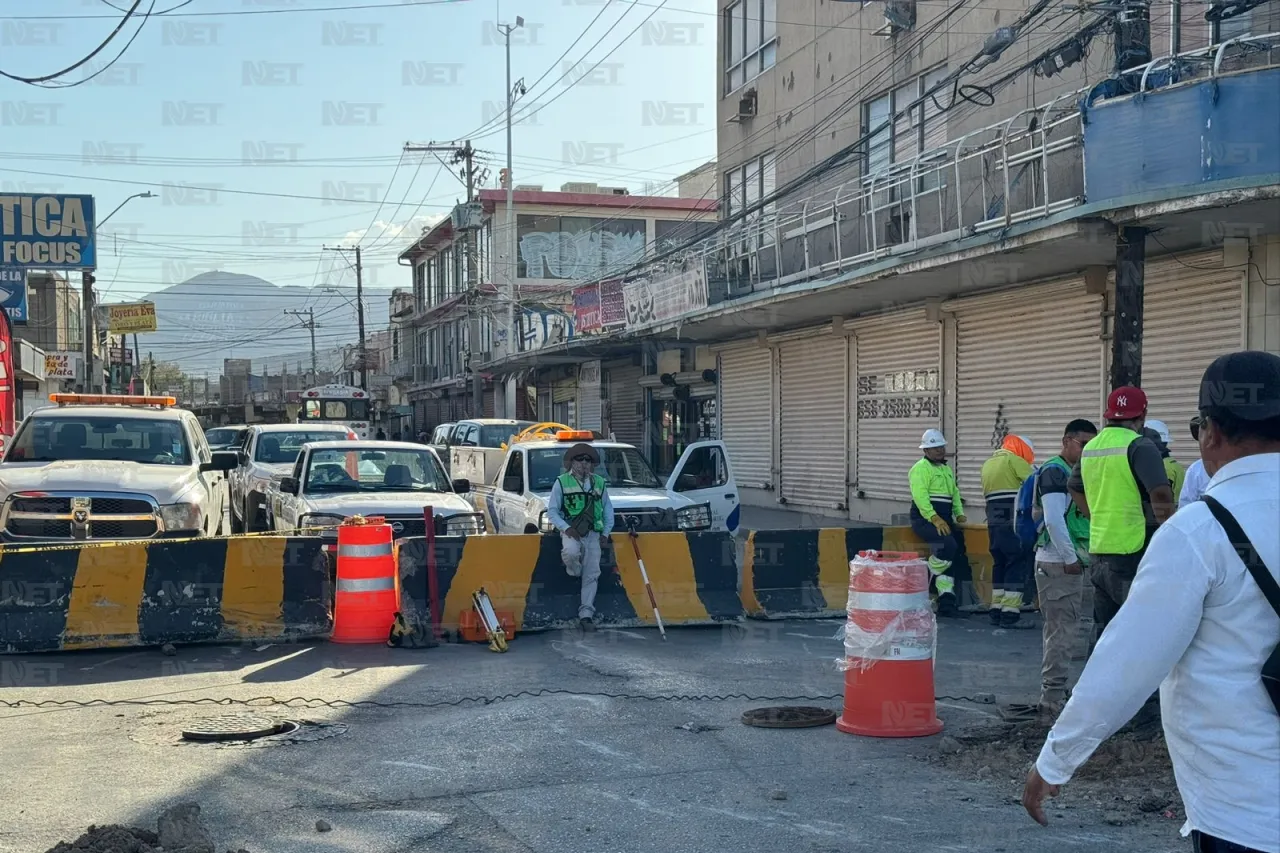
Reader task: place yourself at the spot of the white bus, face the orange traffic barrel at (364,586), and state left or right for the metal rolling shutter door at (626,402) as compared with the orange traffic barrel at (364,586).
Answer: left

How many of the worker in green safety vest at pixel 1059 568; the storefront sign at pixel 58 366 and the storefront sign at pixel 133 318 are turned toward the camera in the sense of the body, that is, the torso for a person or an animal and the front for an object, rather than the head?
2

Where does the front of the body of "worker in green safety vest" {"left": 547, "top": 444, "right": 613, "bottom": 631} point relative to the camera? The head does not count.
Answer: toward the camera

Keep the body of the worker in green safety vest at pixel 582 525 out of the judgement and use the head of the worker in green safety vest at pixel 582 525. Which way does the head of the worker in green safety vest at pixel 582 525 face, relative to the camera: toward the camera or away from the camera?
toward the camera

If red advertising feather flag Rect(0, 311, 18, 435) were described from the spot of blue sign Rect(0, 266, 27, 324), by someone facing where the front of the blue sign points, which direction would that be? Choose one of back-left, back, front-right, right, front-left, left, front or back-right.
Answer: front

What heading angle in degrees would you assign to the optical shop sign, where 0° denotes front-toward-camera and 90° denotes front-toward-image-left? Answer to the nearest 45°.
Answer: approximately 0°

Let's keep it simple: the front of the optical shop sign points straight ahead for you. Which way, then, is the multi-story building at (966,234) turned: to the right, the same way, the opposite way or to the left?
to the right

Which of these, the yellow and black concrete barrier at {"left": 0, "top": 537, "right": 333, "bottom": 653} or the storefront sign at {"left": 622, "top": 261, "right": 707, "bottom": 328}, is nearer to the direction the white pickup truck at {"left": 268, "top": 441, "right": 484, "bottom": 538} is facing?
the yellow and black concrete barrier

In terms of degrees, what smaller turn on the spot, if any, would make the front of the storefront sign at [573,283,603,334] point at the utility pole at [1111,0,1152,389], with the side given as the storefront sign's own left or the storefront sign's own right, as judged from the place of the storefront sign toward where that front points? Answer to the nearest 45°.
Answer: approximately 45° to the storefront sign's own left

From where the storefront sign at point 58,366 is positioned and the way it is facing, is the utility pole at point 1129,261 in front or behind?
in front

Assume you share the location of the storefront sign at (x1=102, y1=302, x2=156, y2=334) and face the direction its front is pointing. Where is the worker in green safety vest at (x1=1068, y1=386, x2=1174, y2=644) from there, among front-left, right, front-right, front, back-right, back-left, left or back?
front

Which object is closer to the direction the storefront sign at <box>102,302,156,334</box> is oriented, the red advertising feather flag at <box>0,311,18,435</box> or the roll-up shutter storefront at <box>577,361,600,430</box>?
the red advertising feather flag

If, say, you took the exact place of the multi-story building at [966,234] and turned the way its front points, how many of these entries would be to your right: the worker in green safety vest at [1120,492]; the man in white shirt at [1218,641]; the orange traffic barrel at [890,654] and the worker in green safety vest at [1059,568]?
0

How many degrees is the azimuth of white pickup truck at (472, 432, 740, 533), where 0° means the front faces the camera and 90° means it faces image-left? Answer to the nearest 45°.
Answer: approximately 315°

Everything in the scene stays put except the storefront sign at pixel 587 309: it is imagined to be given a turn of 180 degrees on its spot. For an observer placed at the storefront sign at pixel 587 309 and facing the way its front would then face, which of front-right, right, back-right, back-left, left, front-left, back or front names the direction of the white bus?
left

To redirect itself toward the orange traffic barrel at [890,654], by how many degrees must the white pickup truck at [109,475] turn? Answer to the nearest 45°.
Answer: approximately 45° to its left

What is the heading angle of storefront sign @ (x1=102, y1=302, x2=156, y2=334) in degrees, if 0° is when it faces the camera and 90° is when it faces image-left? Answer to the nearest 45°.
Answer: approximately 0°

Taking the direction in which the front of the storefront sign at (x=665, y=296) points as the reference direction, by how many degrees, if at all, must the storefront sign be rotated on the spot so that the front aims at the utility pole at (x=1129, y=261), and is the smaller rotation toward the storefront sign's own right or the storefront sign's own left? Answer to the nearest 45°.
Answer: approximately 45° to the storefront sign's own left

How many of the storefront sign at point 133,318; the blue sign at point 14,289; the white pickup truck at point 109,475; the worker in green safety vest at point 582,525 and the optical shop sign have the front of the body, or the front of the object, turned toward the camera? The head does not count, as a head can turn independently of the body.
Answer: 5

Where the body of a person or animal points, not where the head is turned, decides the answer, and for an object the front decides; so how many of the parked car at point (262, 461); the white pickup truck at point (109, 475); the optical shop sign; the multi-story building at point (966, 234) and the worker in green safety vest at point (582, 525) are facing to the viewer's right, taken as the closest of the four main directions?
0
